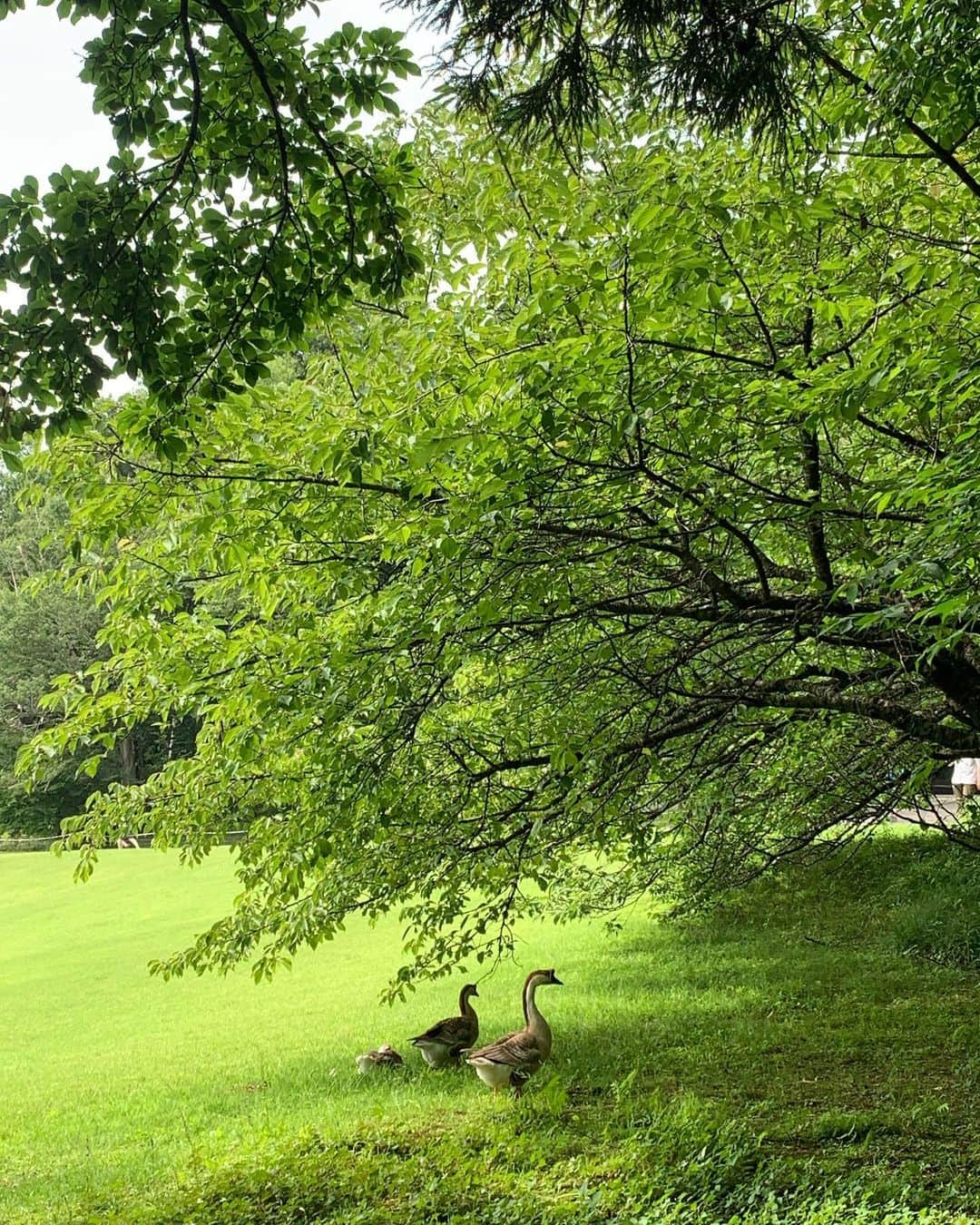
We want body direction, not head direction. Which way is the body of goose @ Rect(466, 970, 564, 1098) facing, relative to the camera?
to the viewer's right

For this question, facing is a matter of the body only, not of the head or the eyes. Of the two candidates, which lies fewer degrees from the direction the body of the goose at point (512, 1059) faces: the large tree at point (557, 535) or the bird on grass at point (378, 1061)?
the large tree

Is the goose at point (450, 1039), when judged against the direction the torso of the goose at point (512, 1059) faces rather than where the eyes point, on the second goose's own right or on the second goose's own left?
on the second goose's own left

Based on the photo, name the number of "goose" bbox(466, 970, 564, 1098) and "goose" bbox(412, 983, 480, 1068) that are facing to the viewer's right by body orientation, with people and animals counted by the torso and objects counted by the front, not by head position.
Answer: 2

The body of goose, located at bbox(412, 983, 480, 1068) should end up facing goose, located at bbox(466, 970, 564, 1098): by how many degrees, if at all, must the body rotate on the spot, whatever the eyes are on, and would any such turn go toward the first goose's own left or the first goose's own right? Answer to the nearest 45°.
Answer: approximately 90° to the first goose's own right

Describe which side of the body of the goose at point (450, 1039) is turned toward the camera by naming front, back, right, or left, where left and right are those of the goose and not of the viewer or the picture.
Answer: right

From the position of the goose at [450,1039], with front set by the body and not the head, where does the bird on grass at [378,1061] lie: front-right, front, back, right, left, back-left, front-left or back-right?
back-left
